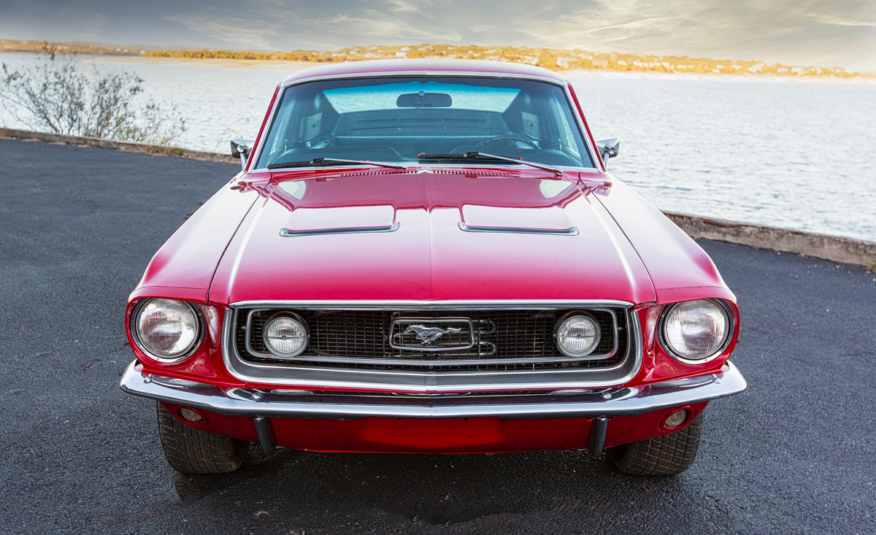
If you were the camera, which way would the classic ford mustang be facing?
facing the viewer

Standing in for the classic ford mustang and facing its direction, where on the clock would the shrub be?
The shrub is roughly at 5 o'clock from the classic ford mustang.
